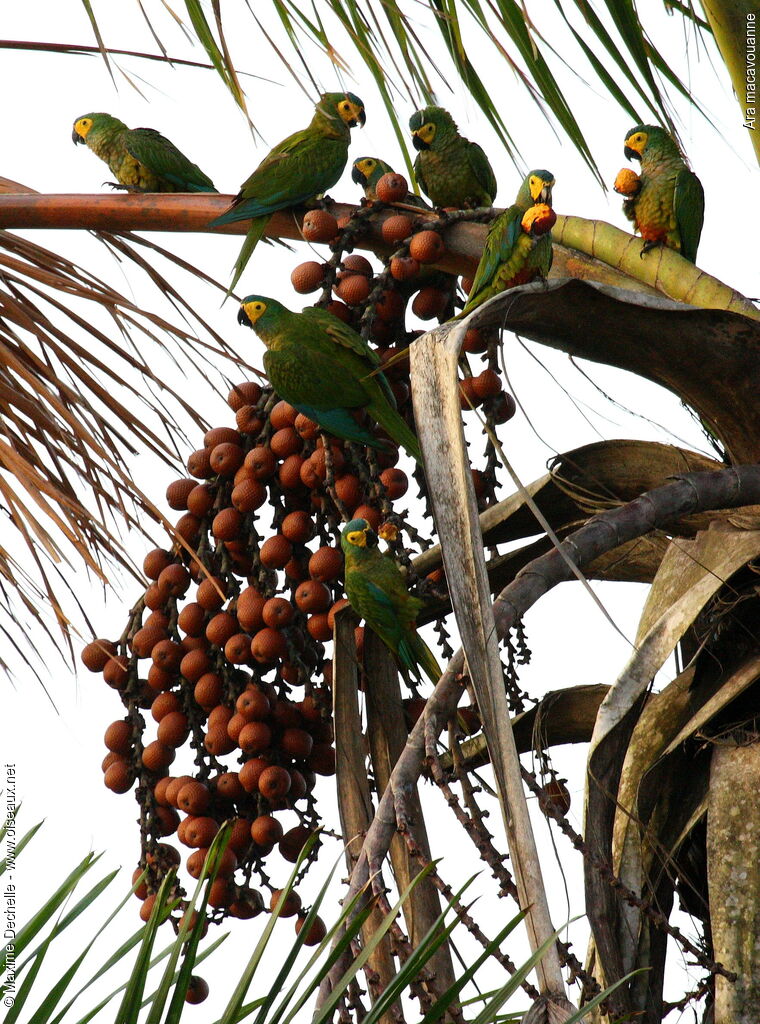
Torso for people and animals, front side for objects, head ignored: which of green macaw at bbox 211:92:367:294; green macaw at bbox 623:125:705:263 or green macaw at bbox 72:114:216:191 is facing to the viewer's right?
green macaw at bbox 211:92:367:294

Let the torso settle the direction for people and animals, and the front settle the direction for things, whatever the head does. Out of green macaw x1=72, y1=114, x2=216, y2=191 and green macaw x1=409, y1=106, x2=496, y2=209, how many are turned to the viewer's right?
0

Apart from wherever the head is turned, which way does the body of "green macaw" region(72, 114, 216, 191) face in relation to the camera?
to the viewer's left

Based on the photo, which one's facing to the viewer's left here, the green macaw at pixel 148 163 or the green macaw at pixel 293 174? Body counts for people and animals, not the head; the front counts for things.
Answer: the green macaw at pixel 148 163

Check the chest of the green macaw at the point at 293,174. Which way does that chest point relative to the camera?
to the viewer's right

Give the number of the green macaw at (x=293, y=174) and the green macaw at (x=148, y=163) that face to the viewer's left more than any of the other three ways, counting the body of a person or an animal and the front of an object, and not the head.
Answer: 1
